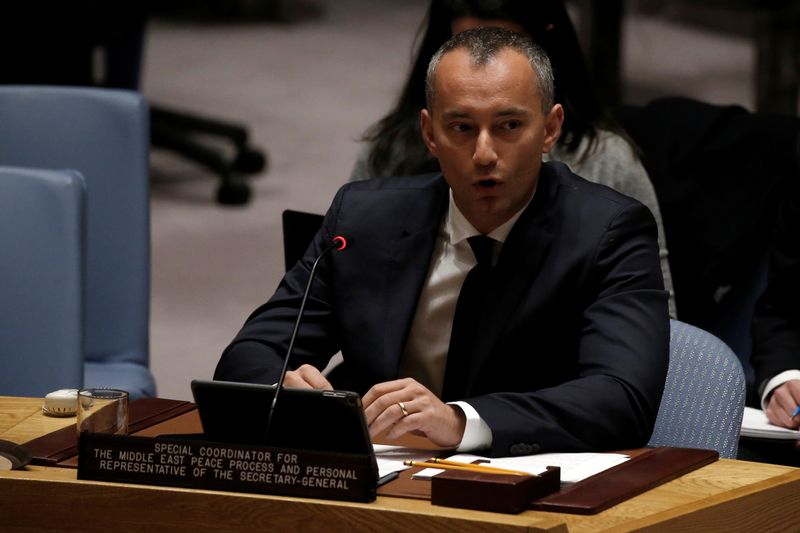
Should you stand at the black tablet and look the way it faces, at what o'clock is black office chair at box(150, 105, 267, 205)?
The black office chair is roughly at 12 o'clock from the black tablet.

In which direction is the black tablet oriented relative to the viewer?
away from the camera

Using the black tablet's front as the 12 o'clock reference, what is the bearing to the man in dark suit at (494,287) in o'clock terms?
The man in dark suit is roughly at 1 o'clock from the black tablet.

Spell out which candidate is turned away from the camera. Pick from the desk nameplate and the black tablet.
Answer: the black tablet
